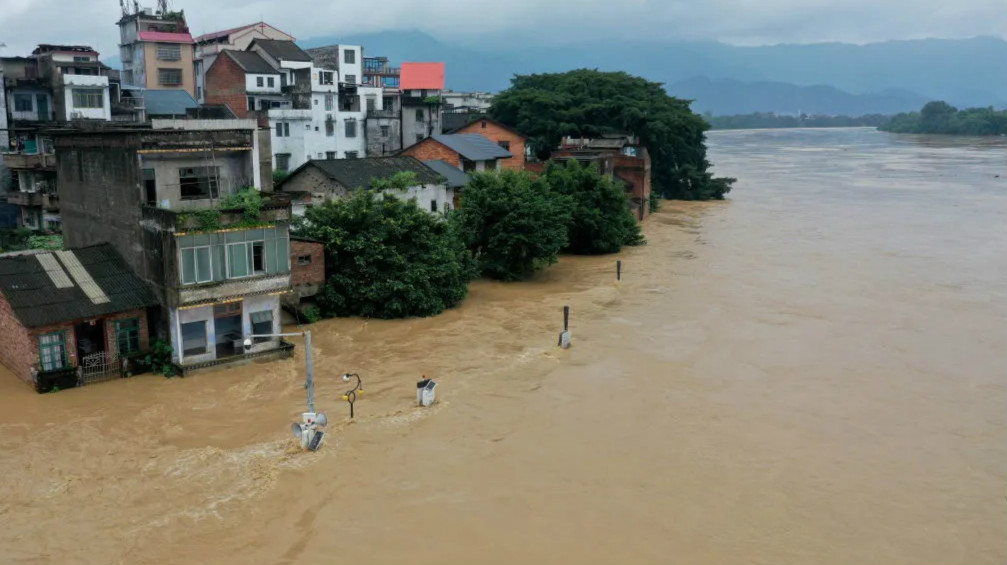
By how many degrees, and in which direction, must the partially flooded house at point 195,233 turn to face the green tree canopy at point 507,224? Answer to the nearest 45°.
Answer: approximately 90° to its left

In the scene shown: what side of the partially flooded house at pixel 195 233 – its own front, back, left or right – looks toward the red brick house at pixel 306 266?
left

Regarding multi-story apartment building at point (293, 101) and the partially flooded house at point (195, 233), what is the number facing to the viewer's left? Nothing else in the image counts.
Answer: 0

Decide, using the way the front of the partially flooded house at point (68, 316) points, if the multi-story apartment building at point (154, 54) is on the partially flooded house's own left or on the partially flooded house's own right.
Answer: on the partially flooded house's own left

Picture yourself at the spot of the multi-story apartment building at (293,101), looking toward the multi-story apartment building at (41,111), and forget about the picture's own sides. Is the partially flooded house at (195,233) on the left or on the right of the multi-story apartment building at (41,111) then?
left

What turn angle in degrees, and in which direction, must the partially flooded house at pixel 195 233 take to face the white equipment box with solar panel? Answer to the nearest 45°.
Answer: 0° — it already faces it

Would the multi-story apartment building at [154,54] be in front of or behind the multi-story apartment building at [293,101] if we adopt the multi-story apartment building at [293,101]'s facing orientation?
behind

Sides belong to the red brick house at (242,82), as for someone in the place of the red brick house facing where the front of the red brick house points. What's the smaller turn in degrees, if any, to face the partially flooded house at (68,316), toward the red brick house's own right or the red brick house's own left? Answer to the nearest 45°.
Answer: approximately 45° to the red brick house's own right

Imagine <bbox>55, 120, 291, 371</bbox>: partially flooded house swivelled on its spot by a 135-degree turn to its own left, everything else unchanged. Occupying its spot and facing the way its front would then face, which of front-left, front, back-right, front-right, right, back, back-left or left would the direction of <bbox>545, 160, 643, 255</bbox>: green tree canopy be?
front-right

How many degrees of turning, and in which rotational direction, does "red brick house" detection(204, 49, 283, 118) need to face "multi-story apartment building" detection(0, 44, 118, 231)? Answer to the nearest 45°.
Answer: approximately 90° to its right

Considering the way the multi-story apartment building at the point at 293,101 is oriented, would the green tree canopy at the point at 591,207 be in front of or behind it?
in front

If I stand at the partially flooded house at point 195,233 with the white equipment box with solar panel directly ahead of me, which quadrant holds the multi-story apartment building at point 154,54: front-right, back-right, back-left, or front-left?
back-left

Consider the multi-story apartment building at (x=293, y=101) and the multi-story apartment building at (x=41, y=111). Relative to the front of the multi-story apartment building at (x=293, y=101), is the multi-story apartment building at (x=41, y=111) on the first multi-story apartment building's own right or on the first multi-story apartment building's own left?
on the first multi-story apartment building's own right
